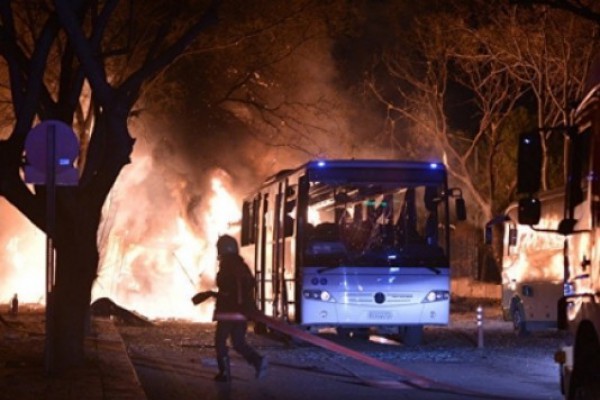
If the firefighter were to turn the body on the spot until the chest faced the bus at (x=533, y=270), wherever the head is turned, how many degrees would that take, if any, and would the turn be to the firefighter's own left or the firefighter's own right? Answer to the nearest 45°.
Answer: approximately 135° to the firefighter's own right

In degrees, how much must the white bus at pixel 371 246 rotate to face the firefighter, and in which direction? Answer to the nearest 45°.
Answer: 0° — it already faces them

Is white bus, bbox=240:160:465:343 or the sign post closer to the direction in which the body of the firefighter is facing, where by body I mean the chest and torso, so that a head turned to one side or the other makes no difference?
the sign post

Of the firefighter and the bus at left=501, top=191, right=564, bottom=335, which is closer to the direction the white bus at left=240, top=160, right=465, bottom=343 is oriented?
the firefighter

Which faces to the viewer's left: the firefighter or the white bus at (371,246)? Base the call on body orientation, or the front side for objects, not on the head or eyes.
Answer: the firefighter

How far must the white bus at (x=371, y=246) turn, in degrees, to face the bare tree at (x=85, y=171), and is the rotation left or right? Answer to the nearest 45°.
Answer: approximately 45° to its right

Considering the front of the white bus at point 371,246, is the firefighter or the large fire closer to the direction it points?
the firefighter

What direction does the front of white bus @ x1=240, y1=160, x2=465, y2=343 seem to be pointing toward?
toward the camera

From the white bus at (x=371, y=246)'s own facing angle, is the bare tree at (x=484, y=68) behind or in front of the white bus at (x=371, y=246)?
behind

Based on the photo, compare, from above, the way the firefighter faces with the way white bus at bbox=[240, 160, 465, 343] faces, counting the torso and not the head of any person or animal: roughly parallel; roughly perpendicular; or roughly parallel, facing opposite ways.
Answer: roughly perpendicular
